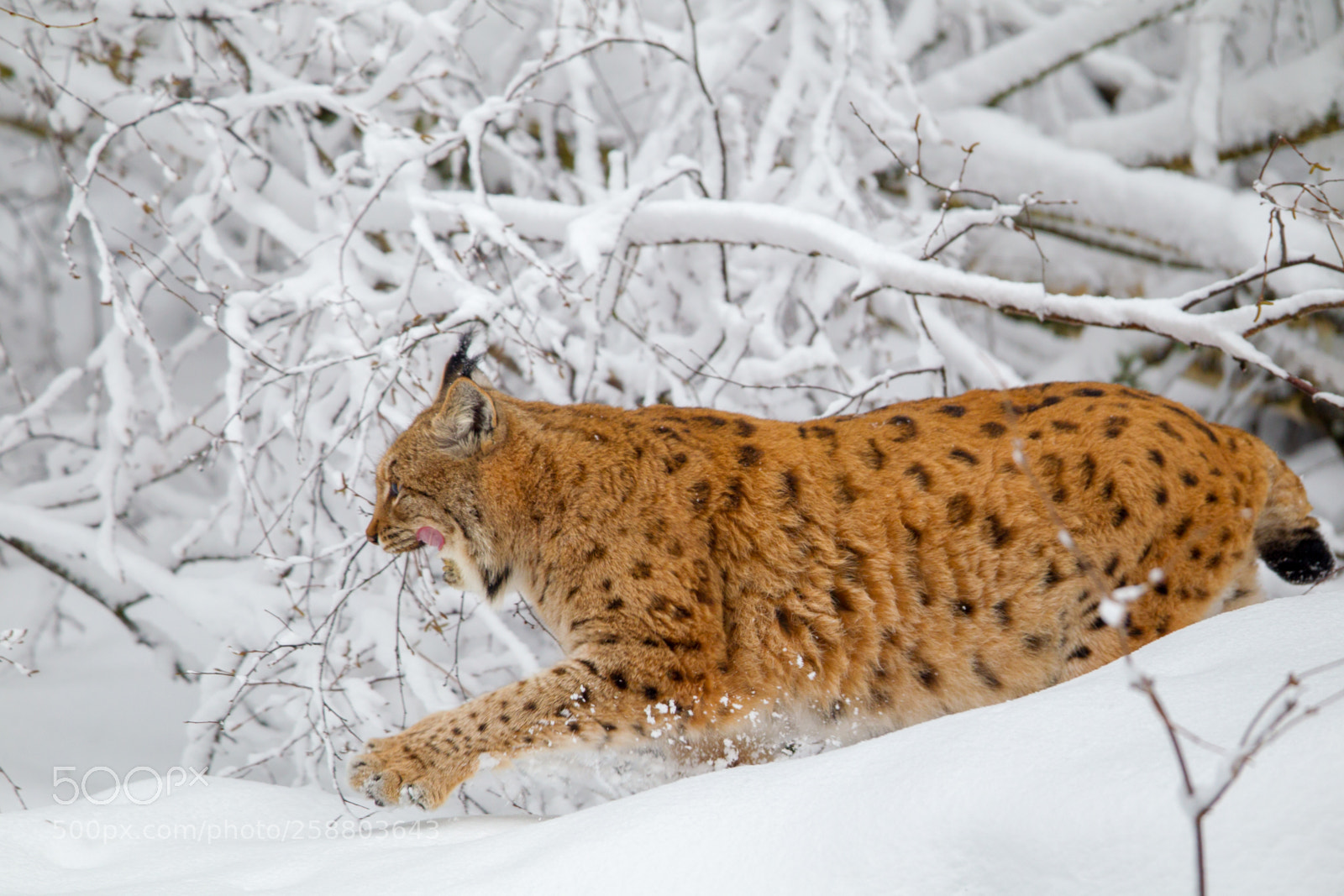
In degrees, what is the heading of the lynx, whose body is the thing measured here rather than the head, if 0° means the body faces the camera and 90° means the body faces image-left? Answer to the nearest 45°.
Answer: approximately 90°
